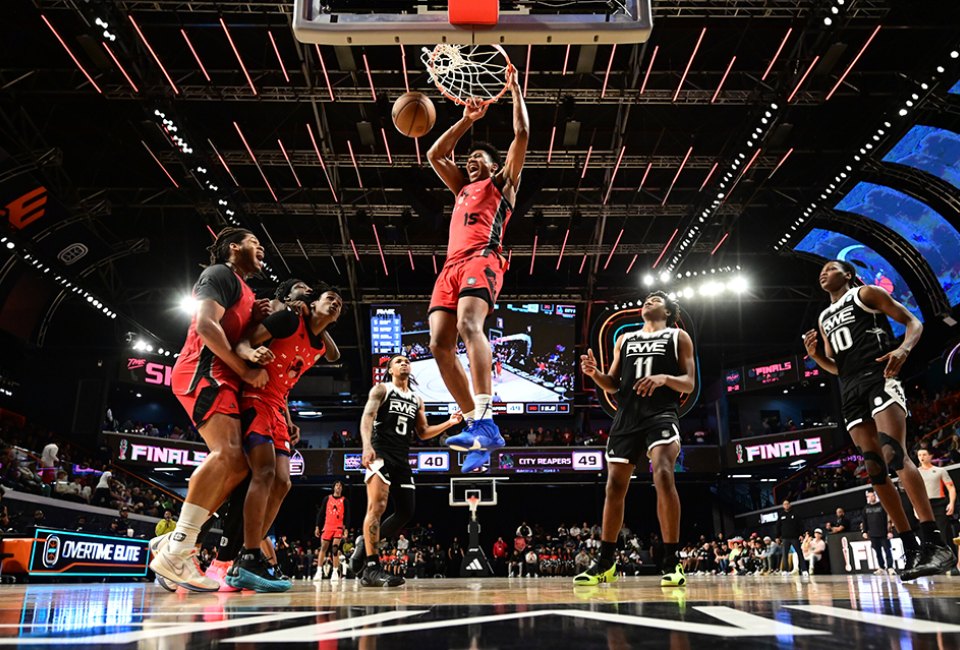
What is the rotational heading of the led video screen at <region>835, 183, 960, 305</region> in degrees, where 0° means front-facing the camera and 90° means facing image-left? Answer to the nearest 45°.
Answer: approximately 45°

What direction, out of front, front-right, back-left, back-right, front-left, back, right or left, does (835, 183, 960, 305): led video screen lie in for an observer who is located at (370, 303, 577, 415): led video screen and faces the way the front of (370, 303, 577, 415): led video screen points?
front-left

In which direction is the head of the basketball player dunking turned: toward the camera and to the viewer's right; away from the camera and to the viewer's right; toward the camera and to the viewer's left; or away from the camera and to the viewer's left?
toward the camera and to the viewer's left

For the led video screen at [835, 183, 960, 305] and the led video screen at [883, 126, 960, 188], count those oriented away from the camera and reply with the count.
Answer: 0

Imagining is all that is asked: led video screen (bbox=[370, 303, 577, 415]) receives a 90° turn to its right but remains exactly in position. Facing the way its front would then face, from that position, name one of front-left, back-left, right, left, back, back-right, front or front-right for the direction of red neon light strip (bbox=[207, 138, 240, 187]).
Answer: front-left

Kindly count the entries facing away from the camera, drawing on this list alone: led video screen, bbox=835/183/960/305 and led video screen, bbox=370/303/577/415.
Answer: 0

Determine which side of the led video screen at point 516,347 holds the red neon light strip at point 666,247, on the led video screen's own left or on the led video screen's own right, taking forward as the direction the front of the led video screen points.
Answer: on the led video screen's own left

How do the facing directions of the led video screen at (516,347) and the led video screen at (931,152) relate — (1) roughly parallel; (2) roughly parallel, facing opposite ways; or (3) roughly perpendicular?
roughly perpendicular

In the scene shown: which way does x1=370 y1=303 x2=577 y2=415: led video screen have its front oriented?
toward the camera

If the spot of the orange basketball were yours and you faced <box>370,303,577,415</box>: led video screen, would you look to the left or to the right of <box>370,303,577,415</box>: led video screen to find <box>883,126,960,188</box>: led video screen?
right

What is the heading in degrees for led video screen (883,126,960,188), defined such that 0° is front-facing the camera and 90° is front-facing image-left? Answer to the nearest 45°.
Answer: approximately 45°

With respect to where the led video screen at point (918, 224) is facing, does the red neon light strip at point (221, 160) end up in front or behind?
in front

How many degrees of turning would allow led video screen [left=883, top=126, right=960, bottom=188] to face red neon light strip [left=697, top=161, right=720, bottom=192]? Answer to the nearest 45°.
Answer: approximately 45° to its right

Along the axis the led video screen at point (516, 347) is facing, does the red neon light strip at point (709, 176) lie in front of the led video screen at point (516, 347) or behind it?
in front

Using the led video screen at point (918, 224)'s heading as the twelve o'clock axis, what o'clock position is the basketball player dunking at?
The basketball player dunking is roughly at 11 o'clock from the led video screen.

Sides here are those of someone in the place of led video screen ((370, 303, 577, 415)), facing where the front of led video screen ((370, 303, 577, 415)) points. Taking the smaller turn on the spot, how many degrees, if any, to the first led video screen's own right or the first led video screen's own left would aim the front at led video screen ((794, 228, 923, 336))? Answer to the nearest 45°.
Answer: approximately 45° to the first led video screen's own left
